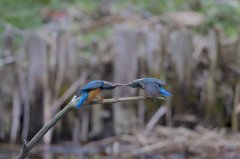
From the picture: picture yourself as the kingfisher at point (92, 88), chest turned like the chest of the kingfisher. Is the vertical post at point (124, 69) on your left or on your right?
on your left

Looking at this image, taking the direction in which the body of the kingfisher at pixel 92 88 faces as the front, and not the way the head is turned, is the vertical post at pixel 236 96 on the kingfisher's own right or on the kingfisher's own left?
on the kingfisher's own left

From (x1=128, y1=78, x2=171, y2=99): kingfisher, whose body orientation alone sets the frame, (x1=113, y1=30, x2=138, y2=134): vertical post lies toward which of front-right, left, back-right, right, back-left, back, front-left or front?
right

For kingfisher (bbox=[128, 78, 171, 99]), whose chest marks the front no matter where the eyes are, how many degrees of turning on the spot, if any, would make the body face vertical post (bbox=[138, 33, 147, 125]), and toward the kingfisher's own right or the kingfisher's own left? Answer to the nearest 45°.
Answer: approximately 90° to the kingfisher's own right

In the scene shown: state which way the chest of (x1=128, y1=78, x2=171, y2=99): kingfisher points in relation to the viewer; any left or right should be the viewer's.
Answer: facing to the left of the viewer

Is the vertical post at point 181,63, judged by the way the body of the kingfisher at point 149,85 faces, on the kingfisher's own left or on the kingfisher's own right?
on the kingfisher's own right

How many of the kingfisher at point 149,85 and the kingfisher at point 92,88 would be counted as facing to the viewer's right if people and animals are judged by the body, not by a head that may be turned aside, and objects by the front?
1

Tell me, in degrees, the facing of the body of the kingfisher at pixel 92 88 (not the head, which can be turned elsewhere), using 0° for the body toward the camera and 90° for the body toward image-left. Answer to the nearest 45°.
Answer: approximately 270°

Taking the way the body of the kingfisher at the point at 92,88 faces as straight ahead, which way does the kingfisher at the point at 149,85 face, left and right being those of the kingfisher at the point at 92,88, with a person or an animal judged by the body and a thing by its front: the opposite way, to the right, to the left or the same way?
the opposite way
